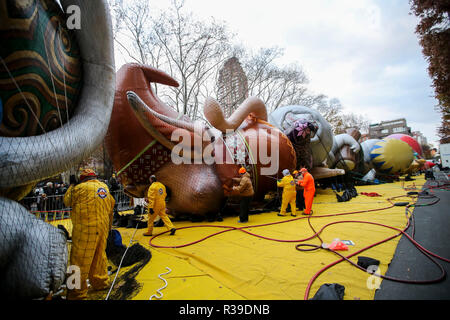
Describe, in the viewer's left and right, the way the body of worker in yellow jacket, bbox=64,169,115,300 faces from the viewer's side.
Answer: facing away from the viewer and to the left of the viewer

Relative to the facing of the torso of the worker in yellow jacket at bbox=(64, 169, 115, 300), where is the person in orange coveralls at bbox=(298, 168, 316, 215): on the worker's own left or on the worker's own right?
on the worker's own right

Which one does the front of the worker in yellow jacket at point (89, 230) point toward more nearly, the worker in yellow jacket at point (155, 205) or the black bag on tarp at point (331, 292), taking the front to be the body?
the worker in yellow jacket
